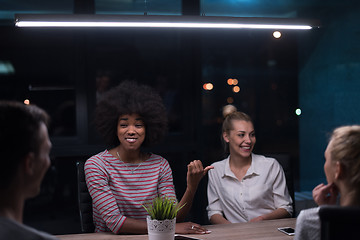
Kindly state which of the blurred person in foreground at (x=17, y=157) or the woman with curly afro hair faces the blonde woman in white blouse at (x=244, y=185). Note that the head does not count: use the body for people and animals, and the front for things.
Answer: the blurred person in foreground

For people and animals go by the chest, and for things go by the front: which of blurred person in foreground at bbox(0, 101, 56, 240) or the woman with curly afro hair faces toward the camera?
the woman with curly afro hair

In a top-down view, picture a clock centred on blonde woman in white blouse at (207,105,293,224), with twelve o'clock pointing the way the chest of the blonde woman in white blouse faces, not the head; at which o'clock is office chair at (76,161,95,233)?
The office chair is roughly at 2 o'clock from the blonde woman in white blouse.

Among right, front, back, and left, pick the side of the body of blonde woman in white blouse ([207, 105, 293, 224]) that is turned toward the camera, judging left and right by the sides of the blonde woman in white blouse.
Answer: front

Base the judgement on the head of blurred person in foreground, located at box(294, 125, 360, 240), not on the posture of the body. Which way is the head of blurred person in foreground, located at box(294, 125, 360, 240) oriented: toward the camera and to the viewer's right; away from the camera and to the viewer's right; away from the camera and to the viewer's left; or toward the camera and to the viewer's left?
away from the camera and to the viewer's left

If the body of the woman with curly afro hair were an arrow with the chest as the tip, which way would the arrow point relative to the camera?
toward the camera

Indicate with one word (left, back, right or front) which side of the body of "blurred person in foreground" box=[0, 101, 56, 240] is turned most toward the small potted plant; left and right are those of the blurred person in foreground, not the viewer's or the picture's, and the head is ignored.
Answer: front

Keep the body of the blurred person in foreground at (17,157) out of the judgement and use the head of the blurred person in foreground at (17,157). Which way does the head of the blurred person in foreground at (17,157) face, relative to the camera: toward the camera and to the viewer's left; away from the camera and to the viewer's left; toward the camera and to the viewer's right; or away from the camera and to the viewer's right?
away from the camera and to the viewer's right

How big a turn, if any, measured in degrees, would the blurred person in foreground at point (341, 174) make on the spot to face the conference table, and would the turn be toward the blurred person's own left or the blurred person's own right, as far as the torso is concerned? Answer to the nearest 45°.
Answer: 0° — they already face it

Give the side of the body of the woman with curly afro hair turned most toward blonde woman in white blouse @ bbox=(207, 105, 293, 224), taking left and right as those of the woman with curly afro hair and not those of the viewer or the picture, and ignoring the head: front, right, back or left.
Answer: left

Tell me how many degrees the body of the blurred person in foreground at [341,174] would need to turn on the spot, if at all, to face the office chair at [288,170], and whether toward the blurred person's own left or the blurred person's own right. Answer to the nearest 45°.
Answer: approximately 45° to the blurred person's own right

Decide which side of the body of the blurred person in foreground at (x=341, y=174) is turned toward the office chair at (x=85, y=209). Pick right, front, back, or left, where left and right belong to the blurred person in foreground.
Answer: front
